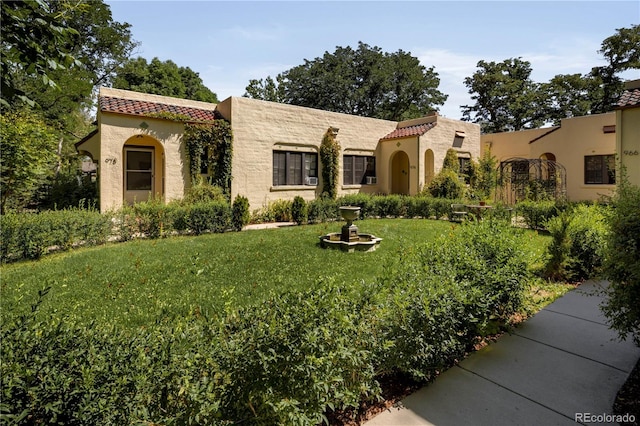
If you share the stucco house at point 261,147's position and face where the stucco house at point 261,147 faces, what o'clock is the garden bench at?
The garden bench is roughly at 11 o'clock from the stucco house.

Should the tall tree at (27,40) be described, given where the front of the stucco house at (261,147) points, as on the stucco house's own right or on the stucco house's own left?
on the stucco house's own right

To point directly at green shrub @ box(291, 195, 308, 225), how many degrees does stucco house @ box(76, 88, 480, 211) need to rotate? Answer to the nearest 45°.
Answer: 0° — it already faces it

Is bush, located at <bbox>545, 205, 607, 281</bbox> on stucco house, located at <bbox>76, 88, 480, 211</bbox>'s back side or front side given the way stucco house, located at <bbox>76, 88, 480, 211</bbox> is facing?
on the front side

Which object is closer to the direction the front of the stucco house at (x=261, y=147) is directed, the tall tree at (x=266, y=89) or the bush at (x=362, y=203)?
the bush

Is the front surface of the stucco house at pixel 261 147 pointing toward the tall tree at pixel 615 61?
no

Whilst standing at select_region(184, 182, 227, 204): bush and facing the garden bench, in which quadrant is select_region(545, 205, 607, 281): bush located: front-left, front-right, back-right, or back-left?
front-right

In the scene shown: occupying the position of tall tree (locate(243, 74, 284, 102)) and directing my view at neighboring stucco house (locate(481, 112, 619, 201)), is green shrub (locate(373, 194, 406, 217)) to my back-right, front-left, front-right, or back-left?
front-right

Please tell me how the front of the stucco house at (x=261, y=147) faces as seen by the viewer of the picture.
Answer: facing the viewer and to the right of the viewer

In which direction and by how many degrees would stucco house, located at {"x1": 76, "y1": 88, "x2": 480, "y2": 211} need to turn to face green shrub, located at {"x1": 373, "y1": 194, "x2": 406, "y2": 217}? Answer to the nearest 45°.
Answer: approximately 45° to its left

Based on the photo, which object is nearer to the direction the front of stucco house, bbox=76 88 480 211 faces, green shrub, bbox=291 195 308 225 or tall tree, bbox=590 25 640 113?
the green shrub
